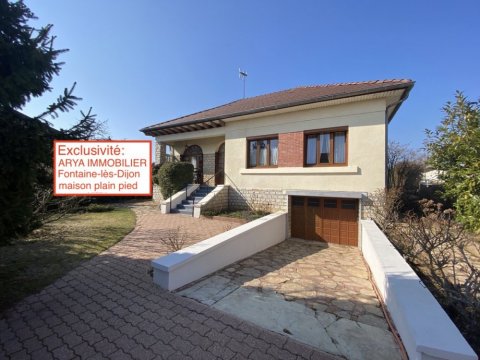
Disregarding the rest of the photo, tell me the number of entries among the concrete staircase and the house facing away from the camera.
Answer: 0

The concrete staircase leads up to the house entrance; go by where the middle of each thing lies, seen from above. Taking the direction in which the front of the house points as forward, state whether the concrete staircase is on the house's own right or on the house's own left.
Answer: on the house's own right

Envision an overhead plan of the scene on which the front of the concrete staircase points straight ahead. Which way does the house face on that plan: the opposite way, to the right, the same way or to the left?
the same way

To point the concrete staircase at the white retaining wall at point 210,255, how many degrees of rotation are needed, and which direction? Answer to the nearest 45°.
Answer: approximately 45° to its left

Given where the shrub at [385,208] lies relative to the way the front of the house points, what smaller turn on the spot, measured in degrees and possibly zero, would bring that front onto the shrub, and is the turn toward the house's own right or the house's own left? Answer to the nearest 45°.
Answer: approximately 90° to the house's own left

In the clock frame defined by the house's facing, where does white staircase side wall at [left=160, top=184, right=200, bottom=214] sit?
The white staircase side wall is roughly at 2 o'clock from the house.

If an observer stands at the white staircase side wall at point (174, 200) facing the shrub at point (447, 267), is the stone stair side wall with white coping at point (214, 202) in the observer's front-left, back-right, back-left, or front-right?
front-left

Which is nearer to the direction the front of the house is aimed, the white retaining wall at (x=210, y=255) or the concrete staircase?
the white retaining wall

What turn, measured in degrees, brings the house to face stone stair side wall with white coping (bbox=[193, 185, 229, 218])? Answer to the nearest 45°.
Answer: approximately 45° to its right

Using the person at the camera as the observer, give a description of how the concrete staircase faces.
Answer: facing the viewer and to the left of the viewer

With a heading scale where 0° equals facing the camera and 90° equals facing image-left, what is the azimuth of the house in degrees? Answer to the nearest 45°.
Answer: approximately 45°

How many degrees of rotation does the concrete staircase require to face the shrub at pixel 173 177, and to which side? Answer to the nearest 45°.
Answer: approximately 90° to its right

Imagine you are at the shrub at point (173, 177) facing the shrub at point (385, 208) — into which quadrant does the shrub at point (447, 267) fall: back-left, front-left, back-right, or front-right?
front-right

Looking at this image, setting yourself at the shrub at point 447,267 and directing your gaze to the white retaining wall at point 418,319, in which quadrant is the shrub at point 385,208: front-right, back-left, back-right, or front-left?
back-right

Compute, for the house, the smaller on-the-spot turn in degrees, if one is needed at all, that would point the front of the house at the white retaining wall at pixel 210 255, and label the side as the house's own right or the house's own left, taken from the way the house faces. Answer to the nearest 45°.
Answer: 0° — it already faces it
